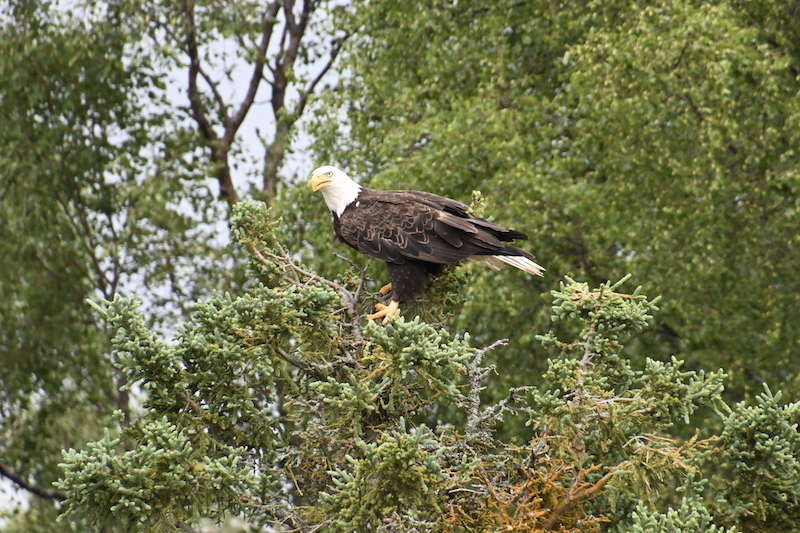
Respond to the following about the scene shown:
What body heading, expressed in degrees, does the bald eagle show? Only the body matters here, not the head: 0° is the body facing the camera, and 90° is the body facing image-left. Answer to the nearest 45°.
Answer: approximately 90°

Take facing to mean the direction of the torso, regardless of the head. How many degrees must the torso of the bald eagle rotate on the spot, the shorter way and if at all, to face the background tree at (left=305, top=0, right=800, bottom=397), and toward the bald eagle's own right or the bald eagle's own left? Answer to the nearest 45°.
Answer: approximately 135° to the bald eagle's own right

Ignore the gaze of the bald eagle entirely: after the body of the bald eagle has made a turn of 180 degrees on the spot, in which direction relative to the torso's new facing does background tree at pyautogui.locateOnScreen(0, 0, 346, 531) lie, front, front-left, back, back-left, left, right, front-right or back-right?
back-left
